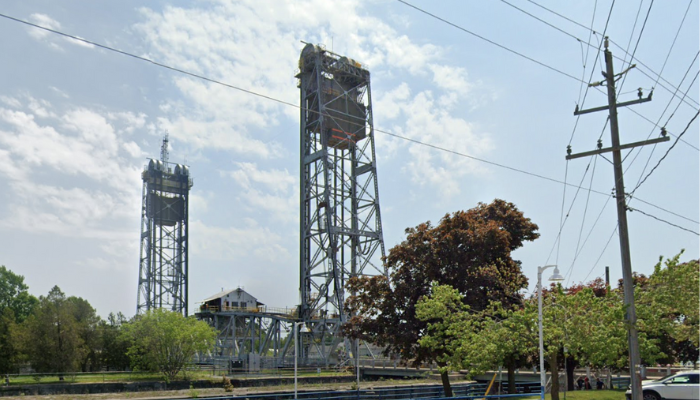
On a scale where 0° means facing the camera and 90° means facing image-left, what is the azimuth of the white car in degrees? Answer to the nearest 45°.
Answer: approximately 90°

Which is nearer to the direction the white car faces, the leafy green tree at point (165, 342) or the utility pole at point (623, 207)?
the leafy green tree

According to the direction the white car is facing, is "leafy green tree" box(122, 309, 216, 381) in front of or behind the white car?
in front

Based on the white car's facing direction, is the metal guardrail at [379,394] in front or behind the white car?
in front

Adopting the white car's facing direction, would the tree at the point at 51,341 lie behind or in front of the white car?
in front

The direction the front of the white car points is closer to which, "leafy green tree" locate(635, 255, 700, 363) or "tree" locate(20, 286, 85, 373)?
the tree
